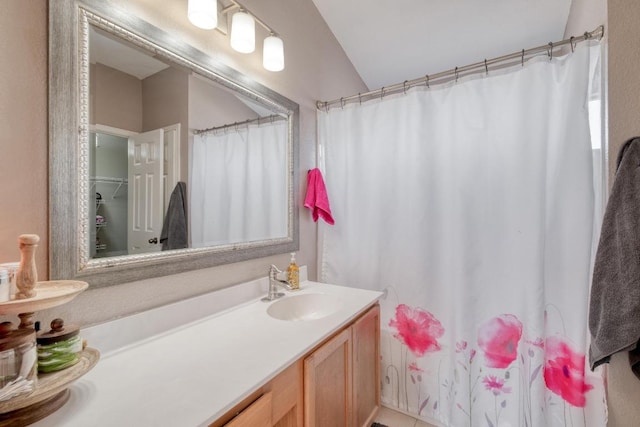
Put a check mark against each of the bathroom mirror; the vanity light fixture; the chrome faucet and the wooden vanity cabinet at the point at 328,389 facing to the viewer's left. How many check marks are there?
0

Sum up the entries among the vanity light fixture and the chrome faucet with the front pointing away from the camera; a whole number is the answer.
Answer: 0

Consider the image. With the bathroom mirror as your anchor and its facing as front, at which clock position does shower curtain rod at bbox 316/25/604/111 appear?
The shower curtain rod is roughly at 11 o'clock from the bathroom mirror.

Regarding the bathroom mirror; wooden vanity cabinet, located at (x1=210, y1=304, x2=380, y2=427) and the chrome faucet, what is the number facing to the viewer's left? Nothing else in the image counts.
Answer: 0

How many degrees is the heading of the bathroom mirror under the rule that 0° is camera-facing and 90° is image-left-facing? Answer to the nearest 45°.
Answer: approximately 315°

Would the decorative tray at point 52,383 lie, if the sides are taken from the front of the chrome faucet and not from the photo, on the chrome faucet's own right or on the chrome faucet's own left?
on the chrome faucet's own right

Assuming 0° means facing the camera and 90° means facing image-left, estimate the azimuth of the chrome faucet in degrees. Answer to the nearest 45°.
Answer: approximately 315°

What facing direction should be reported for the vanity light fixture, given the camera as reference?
facing the viewer and to the right of the viewer

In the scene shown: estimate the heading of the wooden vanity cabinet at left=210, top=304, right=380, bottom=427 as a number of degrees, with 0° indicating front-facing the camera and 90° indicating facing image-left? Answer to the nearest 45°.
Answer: approximately 315°

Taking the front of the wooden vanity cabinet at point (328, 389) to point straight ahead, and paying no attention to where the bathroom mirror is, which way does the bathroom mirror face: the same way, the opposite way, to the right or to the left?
the same way

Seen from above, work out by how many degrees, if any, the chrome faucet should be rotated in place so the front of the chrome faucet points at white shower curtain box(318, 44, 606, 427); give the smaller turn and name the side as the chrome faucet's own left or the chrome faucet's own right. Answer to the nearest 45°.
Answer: approximately 45° to the chrome faucet's own left
